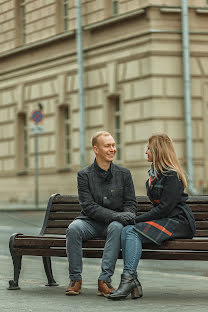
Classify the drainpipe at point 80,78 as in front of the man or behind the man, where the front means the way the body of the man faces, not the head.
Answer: behind

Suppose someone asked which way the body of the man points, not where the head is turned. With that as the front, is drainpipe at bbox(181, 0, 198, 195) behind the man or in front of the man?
behind

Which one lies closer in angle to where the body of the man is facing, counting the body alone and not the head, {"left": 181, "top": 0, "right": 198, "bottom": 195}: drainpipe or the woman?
the woman

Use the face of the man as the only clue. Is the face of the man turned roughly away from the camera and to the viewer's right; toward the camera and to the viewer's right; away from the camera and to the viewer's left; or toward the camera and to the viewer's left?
toward the camera and to the viewer's right

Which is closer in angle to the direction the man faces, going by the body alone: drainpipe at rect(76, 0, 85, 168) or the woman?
the woman

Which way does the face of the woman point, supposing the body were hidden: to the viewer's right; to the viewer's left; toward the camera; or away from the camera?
to the viewer's left

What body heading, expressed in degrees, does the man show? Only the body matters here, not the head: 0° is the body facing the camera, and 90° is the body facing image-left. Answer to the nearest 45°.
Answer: approximately 0°
